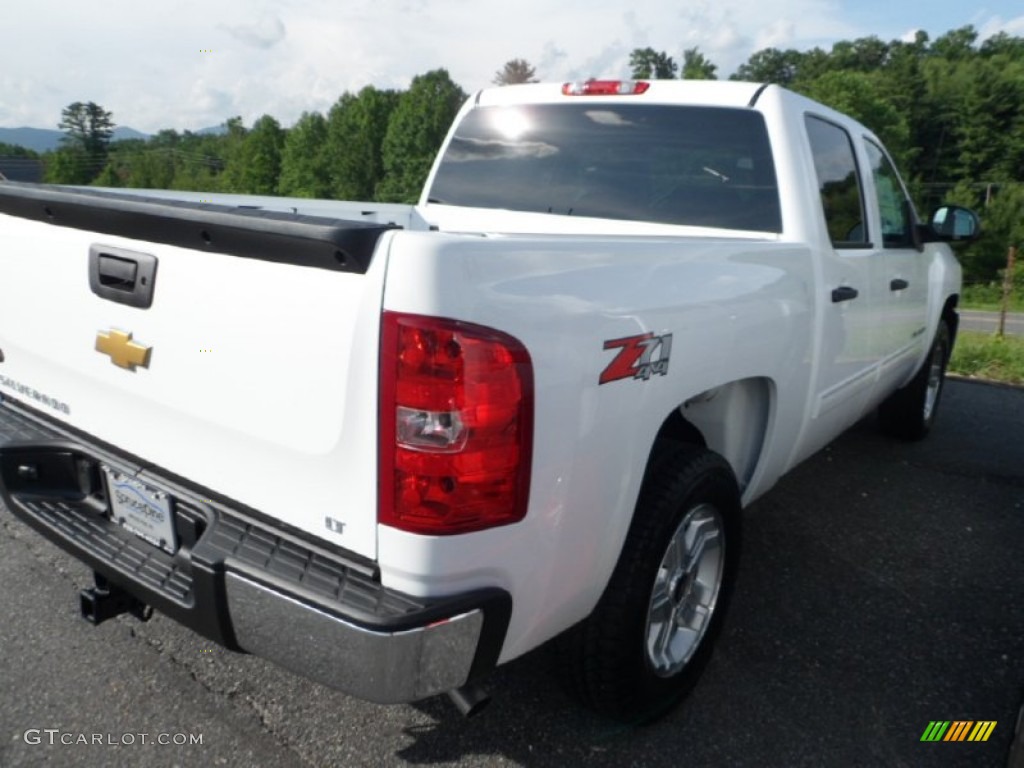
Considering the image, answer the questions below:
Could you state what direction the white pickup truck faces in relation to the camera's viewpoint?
facing away from the viewer and to the right of the viewer

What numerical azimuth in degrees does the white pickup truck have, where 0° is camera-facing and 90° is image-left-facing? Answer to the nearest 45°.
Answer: approximately 225°
